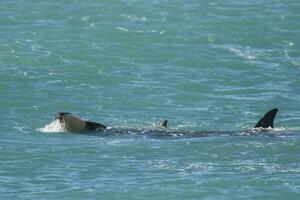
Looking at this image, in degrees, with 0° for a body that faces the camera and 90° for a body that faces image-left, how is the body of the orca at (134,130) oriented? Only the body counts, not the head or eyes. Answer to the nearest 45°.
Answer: approximately 90°
